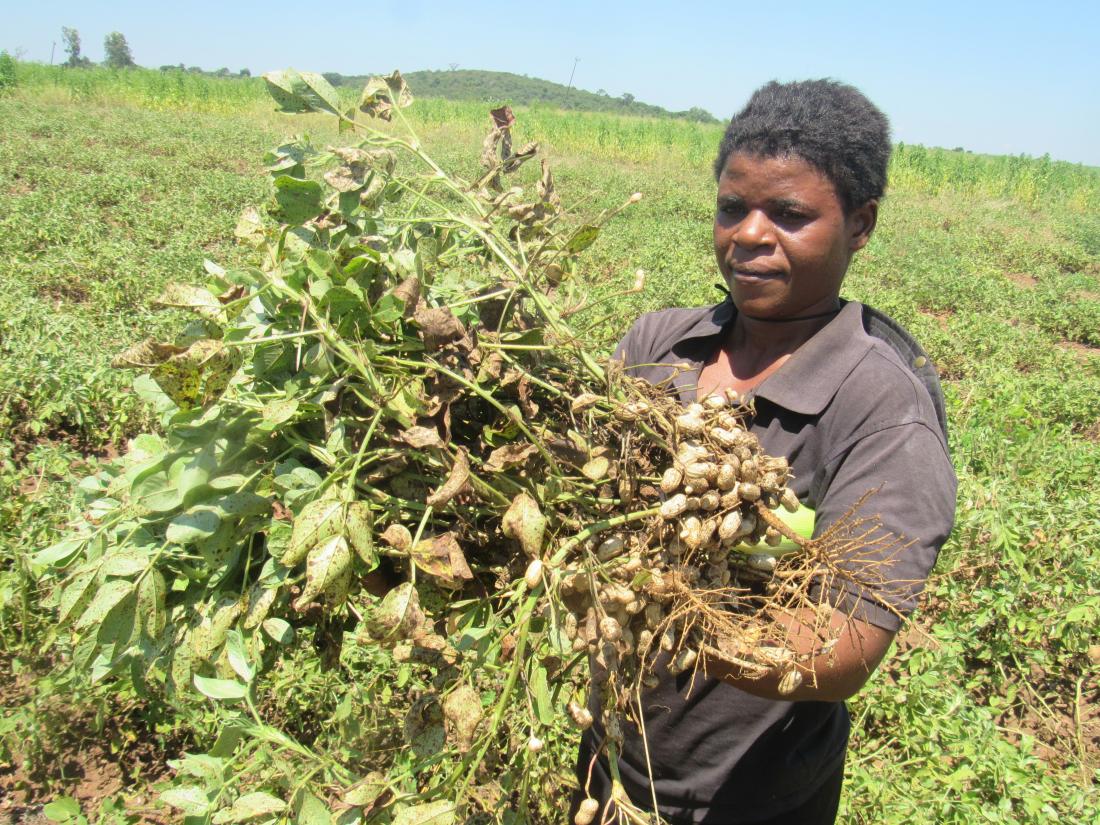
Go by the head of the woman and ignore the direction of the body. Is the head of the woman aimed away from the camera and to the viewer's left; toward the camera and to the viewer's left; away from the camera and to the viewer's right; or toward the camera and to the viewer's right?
toward the camera and to the viewer's left

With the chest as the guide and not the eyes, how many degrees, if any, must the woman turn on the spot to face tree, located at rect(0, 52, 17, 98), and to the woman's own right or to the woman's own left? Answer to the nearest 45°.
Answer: approximately 90° to the woman's own right

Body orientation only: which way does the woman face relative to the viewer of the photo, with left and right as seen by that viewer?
facing the viewer and to the left of the viewer
